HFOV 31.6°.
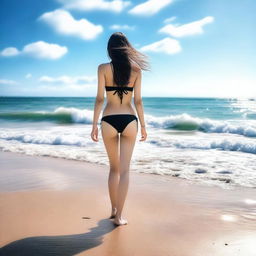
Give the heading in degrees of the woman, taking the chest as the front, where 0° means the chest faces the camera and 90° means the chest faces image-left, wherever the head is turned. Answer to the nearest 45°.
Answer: approximately 180°
